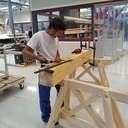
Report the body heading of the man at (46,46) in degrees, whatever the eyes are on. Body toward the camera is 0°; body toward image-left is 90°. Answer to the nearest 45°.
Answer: approximately 315°

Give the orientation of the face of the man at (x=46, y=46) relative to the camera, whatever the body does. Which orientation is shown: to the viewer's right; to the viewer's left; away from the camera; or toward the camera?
to the viewer's right

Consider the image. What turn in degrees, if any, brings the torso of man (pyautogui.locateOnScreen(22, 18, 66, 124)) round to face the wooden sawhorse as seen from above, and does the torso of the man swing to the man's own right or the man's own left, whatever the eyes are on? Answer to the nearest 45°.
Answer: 0° — they already face it
